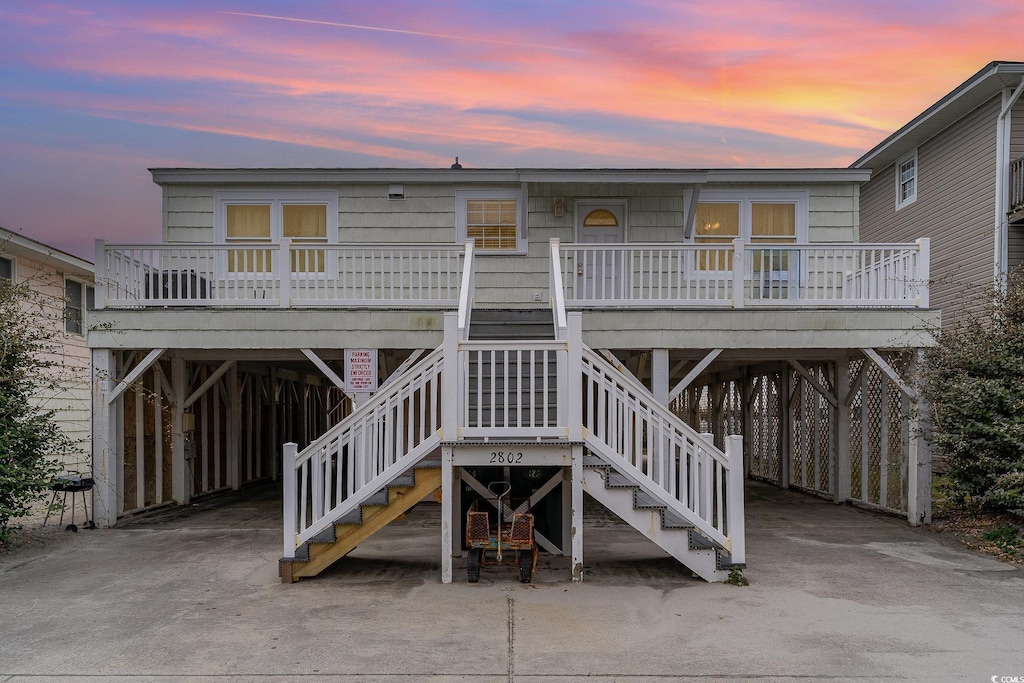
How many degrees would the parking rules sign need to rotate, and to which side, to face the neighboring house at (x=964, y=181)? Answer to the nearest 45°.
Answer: approximately 90° to its left

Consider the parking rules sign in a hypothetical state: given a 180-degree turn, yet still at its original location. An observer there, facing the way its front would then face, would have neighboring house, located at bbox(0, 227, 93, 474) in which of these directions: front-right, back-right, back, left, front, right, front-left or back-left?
front-left

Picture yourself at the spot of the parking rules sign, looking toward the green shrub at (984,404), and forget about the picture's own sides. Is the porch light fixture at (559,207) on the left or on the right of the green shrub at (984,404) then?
left

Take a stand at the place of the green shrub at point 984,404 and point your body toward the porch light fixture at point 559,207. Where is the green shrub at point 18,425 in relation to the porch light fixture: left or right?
left

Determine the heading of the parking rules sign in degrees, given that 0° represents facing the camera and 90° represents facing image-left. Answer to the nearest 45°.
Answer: approximately 0°

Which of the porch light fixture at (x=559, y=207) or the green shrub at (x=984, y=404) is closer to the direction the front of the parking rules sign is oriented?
the green shrub

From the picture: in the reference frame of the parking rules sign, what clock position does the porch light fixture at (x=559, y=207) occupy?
The porch light fixture is roughly at 8 o'clock from the parking rules sign.

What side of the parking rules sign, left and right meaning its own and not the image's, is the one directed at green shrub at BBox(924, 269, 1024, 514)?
left

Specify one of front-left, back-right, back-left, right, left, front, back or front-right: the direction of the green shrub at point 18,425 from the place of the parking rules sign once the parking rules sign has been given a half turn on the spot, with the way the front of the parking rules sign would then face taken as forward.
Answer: left
